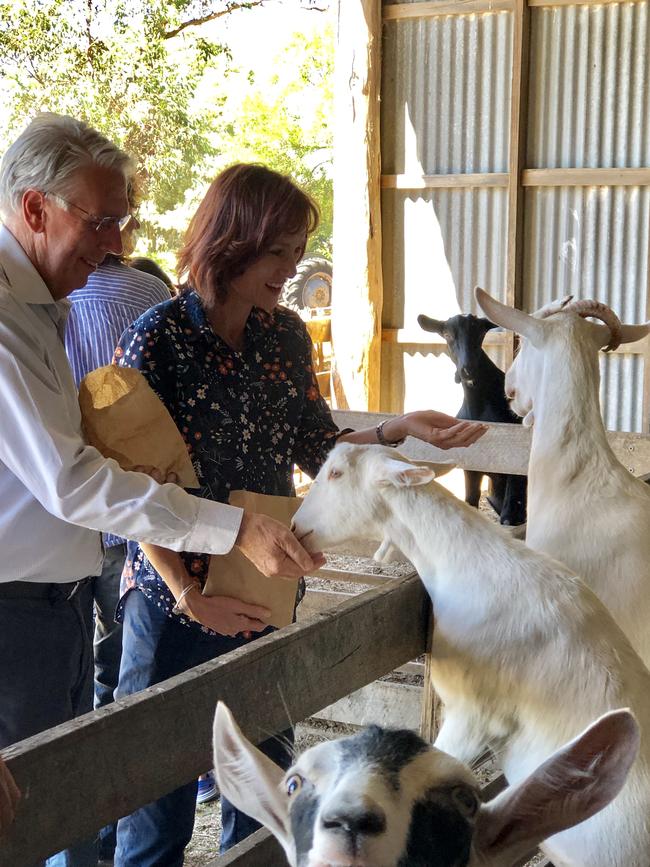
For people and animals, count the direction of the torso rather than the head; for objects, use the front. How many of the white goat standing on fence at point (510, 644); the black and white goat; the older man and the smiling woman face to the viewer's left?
1

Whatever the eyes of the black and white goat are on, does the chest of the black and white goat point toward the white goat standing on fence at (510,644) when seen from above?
no

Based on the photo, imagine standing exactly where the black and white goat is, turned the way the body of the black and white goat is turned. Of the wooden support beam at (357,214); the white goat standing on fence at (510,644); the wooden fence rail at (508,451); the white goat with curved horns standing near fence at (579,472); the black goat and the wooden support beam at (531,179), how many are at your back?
6

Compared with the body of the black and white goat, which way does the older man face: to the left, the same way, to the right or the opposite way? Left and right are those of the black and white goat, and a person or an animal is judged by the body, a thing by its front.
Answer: to the left

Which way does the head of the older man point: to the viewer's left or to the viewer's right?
to the viewer's right

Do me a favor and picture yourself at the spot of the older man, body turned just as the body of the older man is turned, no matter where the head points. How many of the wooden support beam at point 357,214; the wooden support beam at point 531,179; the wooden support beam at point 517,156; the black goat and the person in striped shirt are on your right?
0

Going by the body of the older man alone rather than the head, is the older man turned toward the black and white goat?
no

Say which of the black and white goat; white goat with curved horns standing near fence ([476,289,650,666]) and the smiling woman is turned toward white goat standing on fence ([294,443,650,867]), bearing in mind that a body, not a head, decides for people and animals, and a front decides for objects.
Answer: the smiling woman

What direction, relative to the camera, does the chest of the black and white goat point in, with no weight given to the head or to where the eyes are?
toward the camera

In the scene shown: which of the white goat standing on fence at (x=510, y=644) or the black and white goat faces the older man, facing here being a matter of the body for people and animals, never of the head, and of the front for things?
the white goat standing on fence

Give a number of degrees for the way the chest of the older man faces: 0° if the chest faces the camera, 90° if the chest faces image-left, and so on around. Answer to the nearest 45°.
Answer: approximately 270°

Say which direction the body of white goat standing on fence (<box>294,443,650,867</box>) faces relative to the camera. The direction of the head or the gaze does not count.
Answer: to the viewer's left

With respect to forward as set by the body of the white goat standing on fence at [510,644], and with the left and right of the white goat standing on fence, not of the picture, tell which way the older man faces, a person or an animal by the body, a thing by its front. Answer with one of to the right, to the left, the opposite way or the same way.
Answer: the opposite way

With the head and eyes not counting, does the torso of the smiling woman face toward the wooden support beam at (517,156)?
no
